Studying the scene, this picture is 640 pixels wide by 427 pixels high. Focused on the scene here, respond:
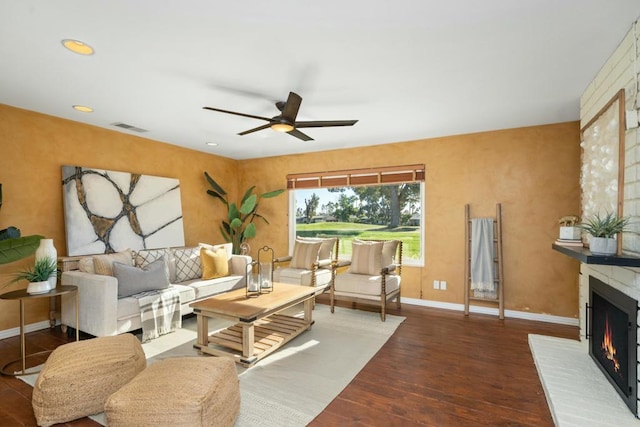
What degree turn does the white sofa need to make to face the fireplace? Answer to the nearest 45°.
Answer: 0° — it already faces it

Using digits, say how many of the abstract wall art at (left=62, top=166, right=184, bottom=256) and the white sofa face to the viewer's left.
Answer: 0

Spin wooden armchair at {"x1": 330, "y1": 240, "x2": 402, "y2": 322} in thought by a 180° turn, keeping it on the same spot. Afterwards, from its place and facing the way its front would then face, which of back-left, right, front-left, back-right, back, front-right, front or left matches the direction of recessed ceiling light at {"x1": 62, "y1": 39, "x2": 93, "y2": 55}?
back

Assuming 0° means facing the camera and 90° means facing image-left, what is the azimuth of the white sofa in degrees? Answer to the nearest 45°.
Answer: approximately 315°

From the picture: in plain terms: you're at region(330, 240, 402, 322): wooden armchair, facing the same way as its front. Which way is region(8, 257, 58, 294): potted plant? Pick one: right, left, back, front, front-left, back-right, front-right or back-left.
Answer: front

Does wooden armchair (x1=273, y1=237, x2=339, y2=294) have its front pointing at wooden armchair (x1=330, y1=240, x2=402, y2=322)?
no

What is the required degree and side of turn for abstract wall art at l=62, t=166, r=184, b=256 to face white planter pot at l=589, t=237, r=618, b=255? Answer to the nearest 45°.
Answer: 0° — it already faces it

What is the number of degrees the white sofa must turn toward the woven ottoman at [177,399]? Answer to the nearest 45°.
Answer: approximately 45° to its right

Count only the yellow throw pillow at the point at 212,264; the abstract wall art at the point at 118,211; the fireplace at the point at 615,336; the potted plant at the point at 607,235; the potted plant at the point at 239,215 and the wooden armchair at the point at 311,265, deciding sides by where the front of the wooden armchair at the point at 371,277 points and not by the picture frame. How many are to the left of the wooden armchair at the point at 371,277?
2

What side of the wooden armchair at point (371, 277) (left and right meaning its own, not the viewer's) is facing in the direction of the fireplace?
left

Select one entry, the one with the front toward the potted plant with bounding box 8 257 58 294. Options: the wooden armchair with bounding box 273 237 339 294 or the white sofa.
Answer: the wooden armchair

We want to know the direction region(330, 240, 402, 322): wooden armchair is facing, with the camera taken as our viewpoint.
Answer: facing the viewer and to the left of the viewer

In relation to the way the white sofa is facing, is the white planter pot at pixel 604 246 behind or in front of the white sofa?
in front

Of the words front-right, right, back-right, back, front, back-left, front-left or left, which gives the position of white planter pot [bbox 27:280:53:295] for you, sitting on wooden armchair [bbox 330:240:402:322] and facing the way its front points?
front

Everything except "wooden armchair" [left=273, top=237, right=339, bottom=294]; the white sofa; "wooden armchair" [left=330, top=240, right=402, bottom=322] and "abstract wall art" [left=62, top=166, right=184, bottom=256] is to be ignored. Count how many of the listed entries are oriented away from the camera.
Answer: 0
